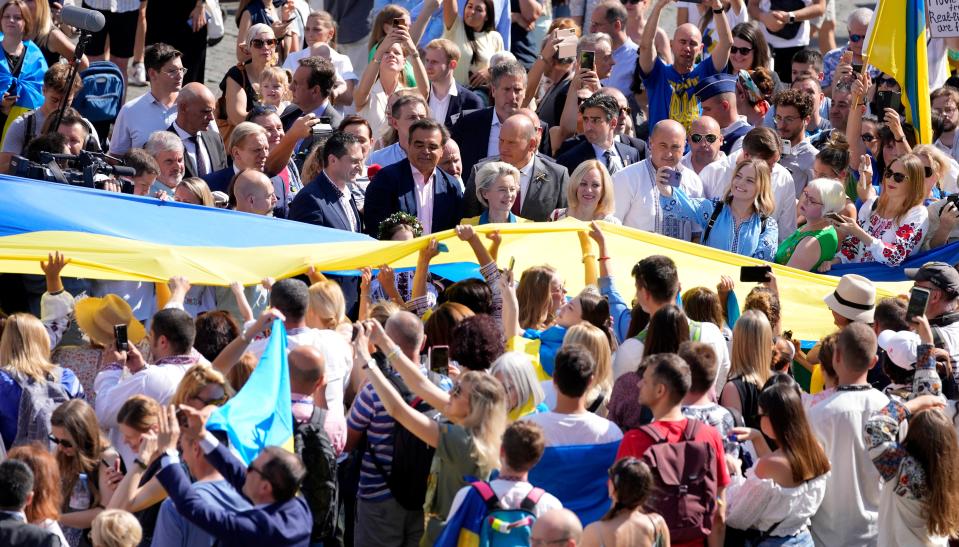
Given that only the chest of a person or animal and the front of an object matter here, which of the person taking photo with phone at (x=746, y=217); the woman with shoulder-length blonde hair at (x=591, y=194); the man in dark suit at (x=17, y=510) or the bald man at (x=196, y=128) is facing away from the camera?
the man in dark suit

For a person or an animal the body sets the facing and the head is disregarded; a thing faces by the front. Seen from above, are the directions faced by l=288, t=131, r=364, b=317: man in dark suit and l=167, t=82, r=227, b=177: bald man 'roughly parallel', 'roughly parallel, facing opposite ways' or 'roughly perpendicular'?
roughly parallel

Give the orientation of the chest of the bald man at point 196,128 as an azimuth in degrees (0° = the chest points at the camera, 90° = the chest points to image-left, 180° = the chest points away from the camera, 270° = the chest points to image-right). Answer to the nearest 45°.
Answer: approximately 315°

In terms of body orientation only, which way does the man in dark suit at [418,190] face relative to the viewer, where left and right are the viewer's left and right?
facing the viewer

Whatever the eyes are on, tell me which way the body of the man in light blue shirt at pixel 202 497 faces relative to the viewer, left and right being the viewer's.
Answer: facing away from the viewer and to the left of the viewer

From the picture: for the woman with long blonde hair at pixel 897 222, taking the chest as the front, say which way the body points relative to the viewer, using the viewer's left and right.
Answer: facing the viewer and to the left of the viewer

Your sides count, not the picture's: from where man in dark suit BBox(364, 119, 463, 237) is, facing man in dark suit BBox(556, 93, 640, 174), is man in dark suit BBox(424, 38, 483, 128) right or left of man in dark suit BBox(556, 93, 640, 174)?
left

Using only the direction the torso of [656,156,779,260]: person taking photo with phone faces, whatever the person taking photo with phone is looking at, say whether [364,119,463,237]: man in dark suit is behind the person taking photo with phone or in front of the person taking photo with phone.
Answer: in front

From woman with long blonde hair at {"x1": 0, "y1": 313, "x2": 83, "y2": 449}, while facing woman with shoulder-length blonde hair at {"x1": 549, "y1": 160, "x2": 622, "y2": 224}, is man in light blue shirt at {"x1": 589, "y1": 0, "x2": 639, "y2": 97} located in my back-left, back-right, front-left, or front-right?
front-left

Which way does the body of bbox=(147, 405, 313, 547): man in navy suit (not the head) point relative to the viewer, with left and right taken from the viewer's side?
facing away from the viewer and to the left of the viewer

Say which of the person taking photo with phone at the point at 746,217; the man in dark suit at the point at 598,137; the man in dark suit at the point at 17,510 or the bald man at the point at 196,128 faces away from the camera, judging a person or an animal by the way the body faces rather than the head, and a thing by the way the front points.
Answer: the man in dark suit at the point at 17,510

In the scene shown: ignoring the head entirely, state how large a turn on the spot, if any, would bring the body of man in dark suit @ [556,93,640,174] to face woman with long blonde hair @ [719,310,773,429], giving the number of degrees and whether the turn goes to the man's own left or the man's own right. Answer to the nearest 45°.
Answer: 0° — they already face them

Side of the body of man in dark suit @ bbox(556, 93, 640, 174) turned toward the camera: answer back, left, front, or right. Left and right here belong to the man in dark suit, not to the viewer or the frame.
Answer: front

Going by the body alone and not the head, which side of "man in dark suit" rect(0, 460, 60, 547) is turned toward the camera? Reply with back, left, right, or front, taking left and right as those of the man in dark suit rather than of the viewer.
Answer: back

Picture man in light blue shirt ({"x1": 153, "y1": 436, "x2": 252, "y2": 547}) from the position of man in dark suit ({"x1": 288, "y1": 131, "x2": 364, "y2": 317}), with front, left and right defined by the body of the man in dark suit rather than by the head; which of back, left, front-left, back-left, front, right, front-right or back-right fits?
front-right
